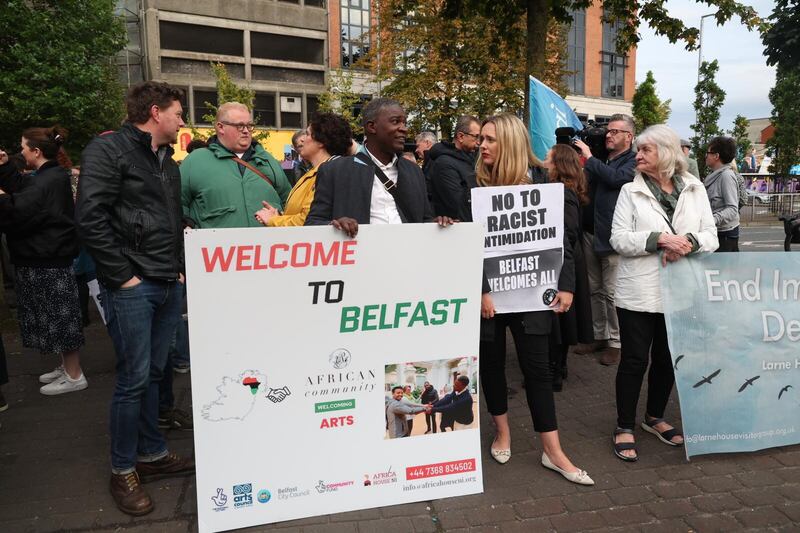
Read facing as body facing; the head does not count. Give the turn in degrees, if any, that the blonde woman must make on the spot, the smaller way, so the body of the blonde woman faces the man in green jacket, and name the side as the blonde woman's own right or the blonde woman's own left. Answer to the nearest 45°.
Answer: approximately 90° to the blonde woman's own right

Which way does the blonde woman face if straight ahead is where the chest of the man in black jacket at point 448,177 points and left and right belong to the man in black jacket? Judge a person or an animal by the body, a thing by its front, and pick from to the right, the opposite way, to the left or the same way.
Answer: to the right

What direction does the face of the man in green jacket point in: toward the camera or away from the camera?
toward the camera

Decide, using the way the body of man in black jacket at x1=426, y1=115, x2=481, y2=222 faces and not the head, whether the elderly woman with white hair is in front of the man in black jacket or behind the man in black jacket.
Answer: in front

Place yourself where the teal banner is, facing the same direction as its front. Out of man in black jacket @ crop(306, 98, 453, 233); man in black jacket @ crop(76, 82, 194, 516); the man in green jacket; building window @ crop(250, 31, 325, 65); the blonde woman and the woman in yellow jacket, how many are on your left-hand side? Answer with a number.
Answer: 0

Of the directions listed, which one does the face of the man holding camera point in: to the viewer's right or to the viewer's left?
to the viewer's left

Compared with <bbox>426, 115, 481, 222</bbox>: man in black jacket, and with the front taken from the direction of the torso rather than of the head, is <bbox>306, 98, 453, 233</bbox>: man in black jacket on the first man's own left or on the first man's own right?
on the first man's own right

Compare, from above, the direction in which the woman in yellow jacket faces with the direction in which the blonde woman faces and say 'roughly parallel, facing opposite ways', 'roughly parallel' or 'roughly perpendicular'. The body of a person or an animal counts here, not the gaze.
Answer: roughly perpendicular

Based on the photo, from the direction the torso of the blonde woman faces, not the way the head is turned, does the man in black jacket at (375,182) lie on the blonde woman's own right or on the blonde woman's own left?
on the blonde woman's own right

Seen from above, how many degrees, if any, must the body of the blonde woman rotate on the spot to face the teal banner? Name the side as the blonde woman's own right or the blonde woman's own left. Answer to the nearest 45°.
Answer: approximately 90° to the blonde woman's own left

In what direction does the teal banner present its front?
toward the camera

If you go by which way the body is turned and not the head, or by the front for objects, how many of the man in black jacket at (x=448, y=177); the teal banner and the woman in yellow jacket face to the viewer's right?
1

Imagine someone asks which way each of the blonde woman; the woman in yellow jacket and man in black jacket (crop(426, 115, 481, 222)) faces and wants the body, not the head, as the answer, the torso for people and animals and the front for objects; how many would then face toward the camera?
1
